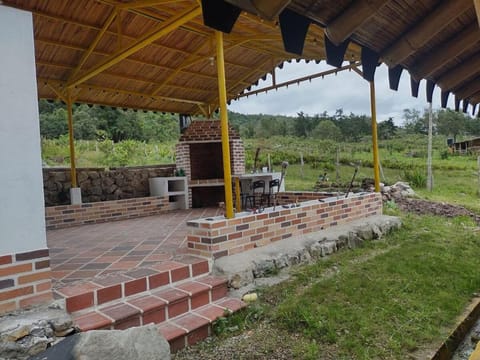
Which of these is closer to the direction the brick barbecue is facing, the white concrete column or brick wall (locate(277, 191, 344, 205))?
the white concrete column

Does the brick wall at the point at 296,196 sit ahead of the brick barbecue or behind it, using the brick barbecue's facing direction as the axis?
ahead

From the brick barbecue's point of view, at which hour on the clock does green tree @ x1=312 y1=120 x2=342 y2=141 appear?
The green tree is roughly at 7 o'clock from the brick barbecue.

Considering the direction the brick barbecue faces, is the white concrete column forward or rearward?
forward

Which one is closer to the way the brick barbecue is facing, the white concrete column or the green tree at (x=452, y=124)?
the white concrete column

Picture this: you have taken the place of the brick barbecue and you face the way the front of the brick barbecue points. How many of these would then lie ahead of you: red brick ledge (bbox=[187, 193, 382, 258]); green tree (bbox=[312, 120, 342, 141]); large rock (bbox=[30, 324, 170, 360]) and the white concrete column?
3

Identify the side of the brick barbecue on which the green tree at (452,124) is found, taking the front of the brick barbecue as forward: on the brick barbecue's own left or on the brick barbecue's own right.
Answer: on the brick barbecue's own left

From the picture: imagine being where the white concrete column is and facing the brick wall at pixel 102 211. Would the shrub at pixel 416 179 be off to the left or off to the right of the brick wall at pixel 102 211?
right

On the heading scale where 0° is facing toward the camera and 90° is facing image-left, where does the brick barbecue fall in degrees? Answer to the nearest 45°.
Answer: approximately 0°

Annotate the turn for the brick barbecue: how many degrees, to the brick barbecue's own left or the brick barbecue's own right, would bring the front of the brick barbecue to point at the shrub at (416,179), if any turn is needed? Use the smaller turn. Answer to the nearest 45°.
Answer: approximately 90° to the brick barbecue's own left

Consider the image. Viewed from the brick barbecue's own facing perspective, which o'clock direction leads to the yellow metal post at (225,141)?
The yellow metal post is roughly at 12 o'clock from the brick barbecue.

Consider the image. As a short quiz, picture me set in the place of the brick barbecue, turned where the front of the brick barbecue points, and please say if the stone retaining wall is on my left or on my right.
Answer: on my right

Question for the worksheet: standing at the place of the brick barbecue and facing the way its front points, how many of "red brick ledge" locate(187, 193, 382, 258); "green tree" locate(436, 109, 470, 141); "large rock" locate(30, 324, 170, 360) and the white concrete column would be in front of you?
3
